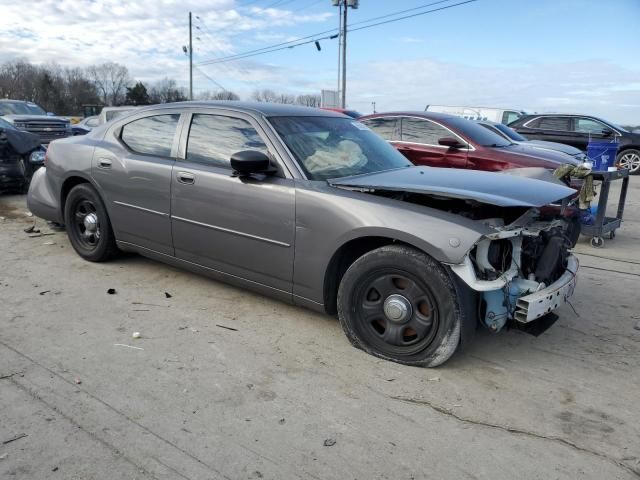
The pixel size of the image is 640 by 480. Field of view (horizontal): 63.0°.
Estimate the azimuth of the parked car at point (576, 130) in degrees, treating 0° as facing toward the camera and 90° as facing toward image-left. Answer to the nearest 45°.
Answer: approximately 270°

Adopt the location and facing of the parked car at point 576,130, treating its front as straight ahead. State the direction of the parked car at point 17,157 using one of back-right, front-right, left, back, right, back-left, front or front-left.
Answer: back-right

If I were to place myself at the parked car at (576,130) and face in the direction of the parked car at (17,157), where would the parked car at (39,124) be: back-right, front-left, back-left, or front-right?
front-right

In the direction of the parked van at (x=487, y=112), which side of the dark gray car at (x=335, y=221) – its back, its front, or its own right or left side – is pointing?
left

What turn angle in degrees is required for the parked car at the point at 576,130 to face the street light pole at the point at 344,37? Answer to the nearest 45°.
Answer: approximately 135° to its left

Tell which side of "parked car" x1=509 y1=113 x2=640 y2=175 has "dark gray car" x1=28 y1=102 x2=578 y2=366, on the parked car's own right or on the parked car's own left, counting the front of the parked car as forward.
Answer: on the parked car's own right

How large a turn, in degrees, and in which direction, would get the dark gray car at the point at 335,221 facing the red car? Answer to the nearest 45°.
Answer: approximately 90° to its left

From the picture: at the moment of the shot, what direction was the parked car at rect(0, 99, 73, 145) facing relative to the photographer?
facing the viewer and to the right of the viewer

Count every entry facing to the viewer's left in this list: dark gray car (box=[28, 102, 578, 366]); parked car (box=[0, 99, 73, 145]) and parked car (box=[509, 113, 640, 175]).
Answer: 0

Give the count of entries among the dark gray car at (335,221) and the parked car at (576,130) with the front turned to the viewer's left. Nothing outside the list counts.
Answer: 0

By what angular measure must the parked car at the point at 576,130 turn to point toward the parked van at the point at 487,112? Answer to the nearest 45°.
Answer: approximately 135° to its left

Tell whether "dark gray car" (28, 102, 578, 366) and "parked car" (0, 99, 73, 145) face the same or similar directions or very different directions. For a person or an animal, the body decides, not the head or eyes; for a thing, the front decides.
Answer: same or similar directions

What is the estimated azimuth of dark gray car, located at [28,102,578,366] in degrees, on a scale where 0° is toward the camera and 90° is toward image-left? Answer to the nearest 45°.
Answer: approximately 315°

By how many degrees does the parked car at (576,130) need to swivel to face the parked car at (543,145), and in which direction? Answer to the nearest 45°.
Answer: approximately 90° to its right

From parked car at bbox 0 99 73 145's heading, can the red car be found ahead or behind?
ahead
